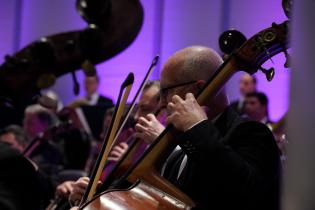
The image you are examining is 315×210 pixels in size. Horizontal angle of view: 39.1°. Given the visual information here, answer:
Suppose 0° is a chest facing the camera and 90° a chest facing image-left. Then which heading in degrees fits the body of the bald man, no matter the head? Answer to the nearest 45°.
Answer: approximately 90°
